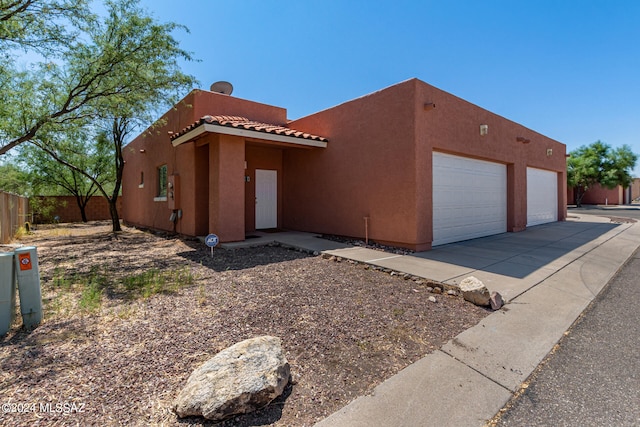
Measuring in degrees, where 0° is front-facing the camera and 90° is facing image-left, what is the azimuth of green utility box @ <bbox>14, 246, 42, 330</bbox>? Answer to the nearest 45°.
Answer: approximately 0°

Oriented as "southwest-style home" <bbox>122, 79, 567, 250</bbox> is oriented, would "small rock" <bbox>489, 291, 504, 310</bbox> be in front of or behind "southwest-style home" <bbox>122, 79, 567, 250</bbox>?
in front

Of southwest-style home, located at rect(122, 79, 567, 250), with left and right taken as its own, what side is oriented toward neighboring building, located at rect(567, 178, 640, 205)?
left

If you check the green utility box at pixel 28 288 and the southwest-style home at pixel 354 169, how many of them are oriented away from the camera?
0

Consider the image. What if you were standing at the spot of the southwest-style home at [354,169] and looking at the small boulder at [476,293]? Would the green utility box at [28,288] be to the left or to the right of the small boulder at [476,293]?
right

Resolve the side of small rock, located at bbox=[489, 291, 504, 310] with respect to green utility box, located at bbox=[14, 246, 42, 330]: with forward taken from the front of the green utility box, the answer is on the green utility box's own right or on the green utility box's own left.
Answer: on the green utility box's own left

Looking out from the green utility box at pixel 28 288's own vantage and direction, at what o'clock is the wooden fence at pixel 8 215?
The wooden fence is roughly at 6 o'clock from the green utility box.

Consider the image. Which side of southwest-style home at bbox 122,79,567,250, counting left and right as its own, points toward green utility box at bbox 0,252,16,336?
right

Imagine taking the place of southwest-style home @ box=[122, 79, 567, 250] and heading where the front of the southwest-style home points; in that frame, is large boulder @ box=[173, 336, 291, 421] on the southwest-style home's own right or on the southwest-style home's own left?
on the southwest-style home's own right
